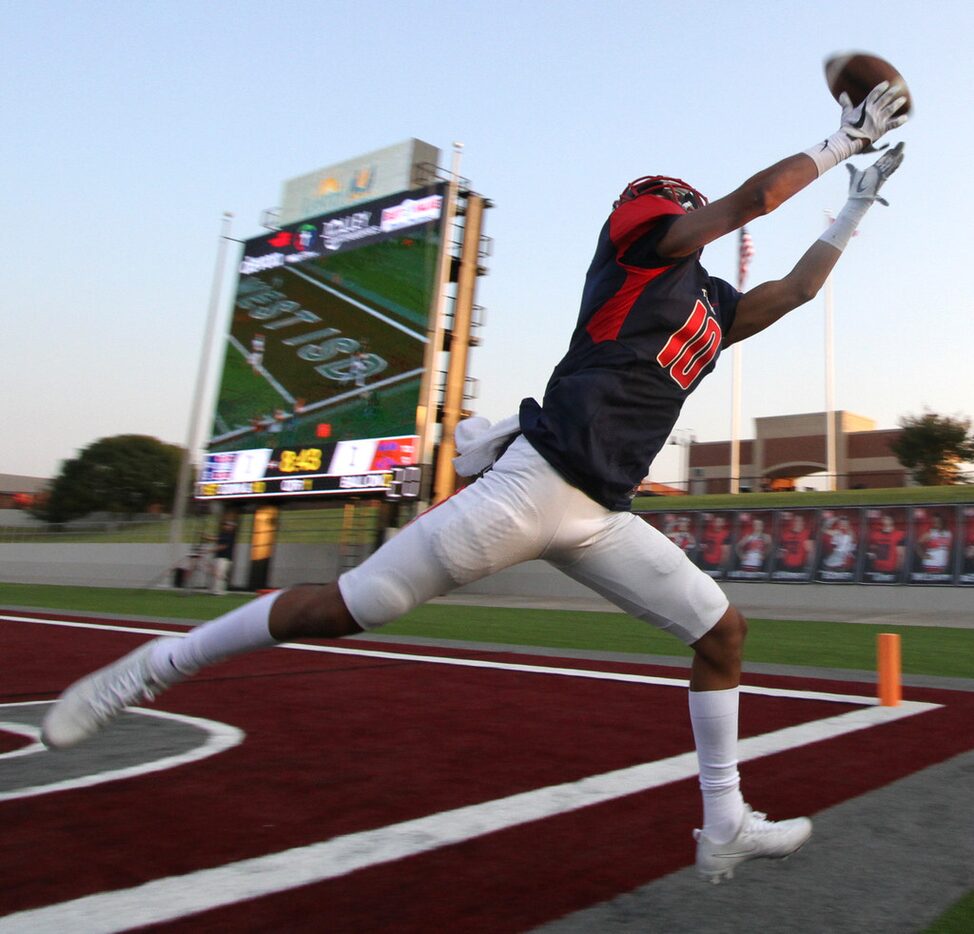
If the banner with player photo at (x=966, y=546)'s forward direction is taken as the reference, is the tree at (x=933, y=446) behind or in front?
behind

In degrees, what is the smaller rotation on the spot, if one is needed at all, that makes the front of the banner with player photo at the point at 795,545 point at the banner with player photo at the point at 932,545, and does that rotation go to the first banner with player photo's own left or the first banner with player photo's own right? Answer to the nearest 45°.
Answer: approximately 90° to the first banner with player photo's own left

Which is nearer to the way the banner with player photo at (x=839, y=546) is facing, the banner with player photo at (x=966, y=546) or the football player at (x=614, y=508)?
the football player

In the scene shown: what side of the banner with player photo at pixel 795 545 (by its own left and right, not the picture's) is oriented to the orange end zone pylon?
front

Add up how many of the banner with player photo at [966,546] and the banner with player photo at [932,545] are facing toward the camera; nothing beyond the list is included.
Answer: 2

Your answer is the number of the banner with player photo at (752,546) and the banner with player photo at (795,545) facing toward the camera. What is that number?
2

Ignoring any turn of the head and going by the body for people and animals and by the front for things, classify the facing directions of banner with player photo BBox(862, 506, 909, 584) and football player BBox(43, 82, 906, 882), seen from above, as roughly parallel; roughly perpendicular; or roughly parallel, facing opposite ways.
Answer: roughly perpendicular

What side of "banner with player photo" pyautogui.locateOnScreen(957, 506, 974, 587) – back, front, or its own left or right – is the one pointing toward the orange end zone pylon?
front

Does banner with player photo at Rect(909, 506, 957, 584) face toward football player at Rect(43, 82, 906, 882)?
yes
